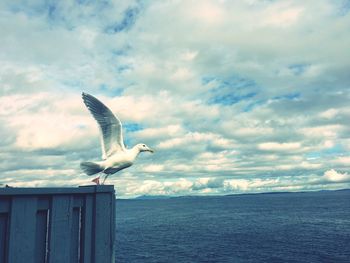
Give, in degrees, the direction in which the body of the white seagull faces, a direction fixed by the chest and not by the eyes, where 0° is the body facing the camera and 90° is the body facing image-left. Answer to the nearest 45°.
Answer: approximately 270°
